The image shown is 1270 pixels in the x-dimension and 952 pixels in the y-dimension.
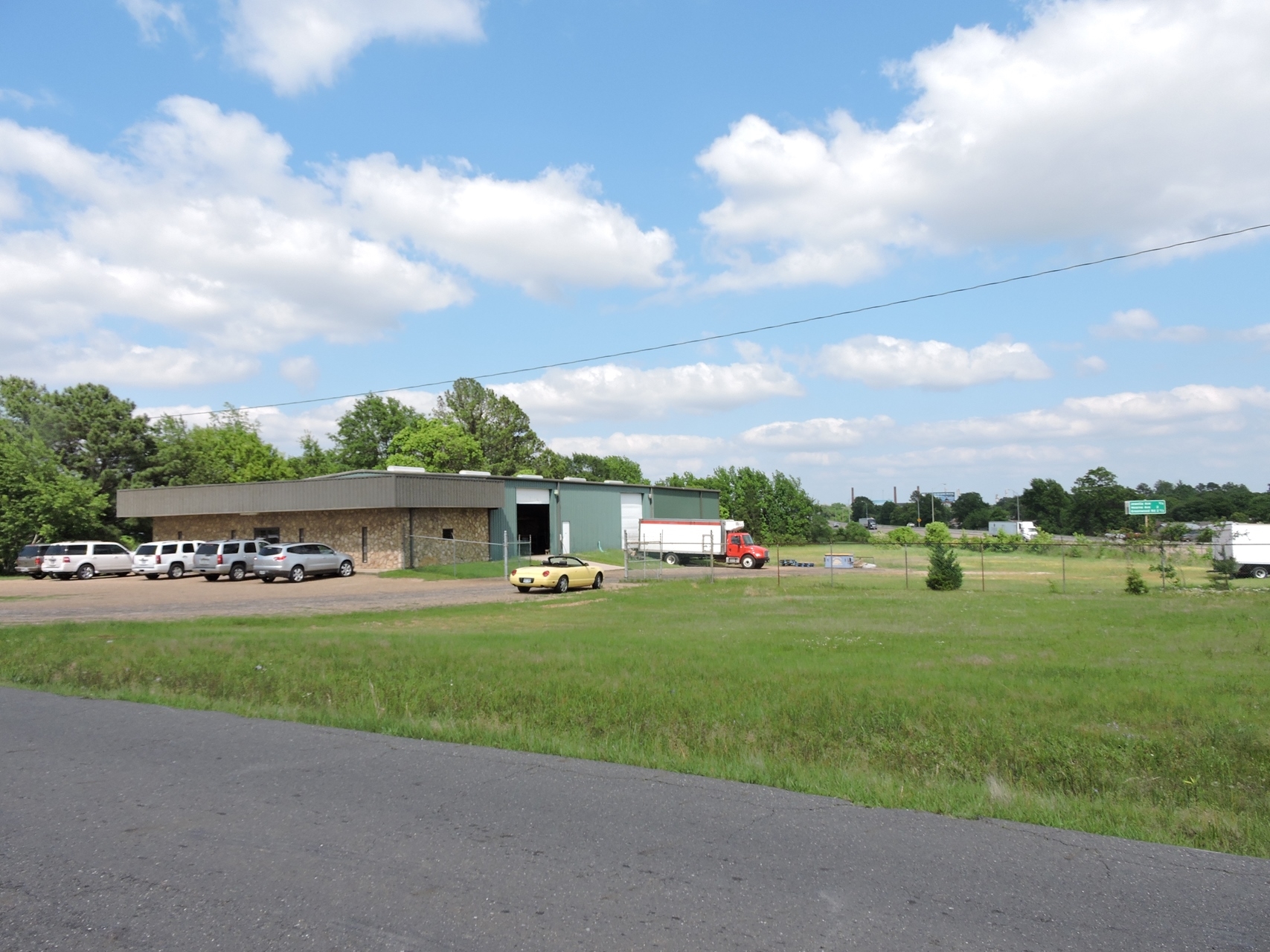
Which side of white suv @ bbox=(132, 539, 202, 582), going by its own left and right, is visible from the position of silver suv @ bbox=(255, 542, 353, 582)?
right

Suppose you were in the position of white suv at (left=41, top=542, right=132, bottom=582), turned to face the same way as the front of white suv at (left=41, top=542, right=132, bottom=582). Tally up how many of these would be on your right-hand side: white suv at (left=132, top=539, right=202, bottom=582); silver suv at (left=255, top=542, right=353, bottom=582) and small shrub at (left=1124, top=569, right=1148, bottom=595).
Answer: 3

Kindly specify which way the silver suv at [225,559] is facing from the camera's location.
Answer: facing away from the viewer and to the right of the viewer

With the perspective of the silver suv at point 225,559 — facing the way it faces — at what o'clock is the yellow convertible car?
The yellow convertible car is roughly at 3 o'clock from the silver suv.

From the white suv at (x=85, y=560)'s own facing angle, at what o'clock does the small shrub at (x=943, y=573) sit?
The small shrub is roughly at 3 o'clock from the white suv.

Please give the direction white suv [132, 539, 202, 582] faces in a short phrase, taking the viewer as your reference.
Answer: facing away from the viewer and to the right of the viewer

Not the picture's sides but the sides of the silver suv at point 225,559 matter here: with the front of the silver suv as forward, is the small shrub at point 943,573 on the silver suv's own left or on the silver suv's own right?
on the silver suv's own right

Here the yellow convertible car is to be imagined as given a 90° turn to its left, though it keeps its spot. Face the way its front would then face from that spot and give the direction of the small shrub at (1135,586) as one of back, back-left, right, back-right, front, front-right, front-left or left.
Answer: back-right

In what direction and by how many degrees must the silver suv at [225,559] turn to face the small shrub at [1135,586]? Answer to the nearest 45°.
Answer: approximately 90° to its right

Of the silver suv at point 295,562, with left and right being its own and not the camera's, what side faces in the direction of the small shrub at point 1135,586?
right

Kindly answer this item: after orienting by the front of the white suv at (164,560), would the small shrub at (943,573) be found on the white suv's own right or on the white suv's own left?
on the white suv's own right
